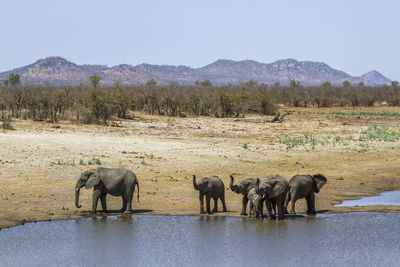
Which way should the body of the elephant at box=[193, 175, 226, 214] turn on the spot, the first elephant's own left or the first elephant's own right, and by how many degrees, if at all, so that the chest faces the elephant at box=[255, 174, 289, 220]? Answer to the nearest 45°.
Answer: approximately 135° to the first elephant's own left

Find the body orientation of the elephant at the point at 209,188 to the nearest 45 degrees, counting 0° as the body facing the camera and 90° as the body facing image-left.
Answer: approximately 45°

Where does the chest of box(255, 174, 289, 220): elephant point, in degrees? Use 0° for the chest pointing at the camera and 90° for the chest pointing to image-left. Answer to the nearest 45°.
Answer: approximately 45°

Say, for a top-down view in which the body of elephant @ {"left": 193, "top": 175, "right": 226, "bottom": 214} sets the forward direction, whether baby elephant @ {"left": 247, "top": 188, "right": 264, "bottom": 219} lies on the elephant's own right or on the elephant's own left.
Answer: on the elephant's own left

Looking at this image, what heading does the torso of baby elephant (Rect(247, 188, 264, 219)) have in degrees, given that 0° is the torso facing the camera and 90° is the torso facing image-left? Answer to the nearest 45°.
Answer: approximately 45°

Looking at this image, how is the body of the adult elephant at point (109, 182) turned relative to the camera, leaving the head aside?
to the viewer's left

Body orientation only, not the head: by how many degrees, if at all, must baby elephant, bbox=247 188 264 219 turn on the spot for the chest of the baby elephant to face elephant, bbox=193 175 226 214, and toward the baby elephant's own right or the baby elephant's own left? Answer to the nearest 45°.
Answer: approximately 45° to the baby elephant's own right

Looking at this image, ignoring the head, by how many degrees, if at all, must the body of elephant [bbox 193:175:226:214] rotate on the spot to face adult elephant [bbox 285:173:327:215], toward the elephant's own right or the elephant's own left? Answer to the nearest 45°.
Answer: approximately 135° to the elephant's own left
